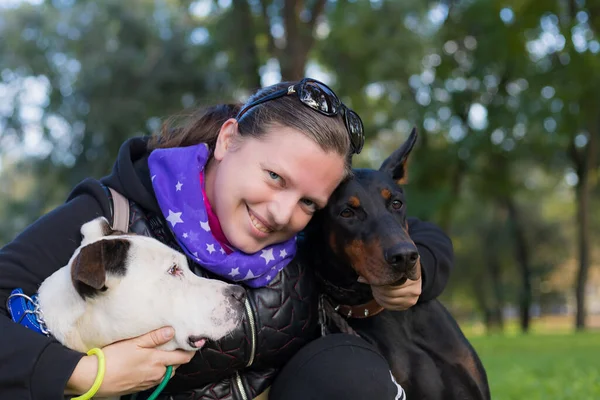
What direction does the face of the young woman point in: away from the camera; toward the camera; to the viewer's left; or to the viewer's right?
toward the camera

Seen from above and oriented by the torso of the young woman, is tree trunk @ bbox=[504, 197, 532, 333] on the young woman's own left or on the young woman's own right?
on the young woman's own left

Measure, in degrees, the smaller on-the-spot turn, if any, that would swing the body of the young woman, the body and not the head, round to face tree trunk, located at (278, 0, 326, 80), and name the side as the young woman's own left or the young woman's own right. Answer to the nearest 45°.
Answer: approximately 135° to the young woman's own left

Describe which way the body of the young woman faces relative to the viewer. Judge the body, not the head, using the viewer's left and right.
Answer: facing the viewer and to the right of the viewer
